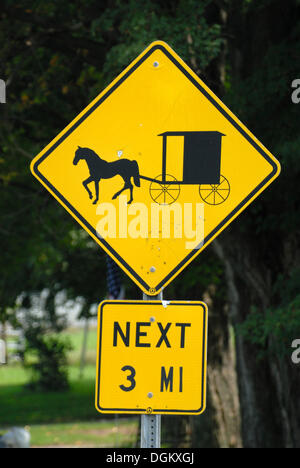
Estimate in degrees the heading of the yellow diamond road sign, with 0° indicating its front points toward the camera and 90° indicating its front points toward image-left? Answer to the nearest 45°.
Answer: approximately 0°

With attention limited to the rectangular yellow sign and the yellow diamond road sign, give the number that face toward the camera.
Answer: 2
